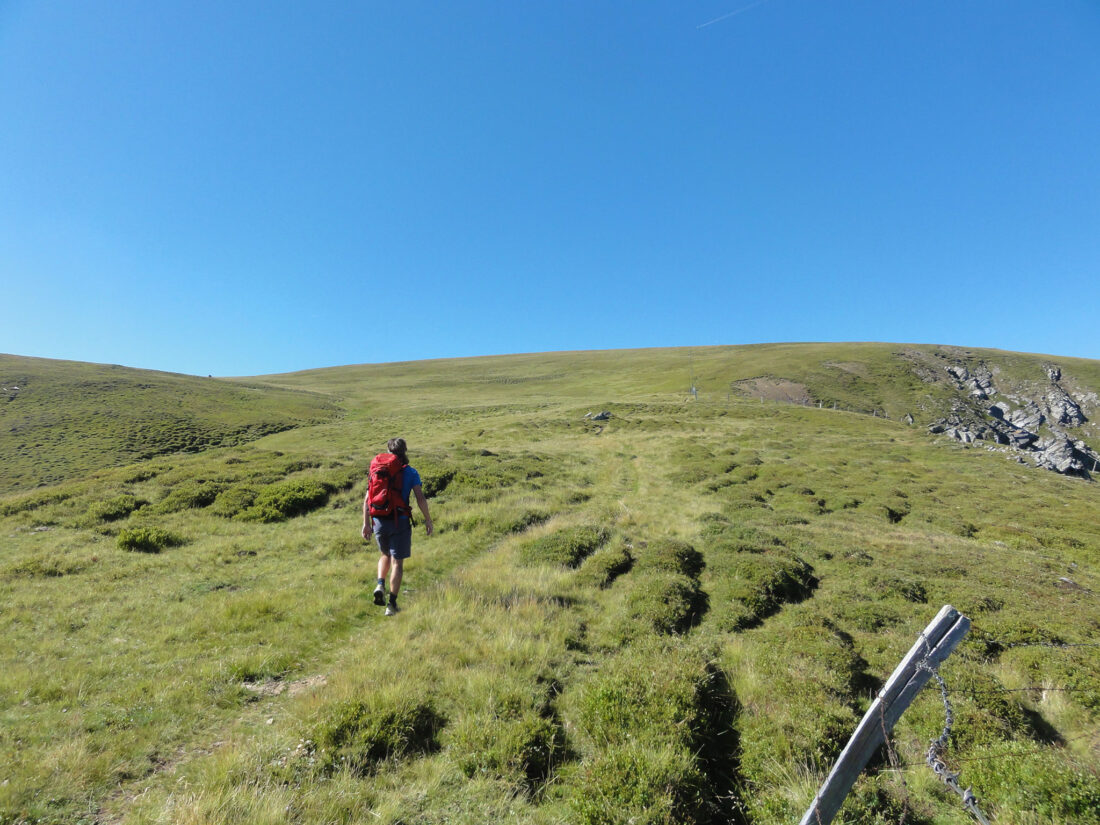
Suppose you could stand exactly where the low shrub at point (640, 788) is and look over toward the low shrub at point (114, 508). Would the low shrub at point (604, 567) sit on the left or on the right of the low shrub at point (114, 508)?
right

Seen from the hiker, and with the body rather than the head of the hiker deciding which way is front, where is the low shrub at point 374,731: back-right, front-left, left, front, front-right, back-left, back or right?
back-right

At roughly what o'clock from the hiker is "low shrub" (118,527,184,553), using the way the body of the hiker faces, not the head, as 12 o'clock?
The low shrub is roughly at 9 o'clock from the hiker.

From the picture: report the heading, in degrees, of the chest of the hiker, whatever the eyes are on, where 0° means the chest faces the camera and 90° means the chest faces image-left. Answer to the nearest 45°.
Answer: approximately 225°

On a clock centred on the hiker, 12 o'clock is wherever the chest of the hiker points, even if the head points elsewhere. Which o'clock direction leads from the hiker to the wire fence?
The wire fence is roughly at 5 o'clock from the hiker.

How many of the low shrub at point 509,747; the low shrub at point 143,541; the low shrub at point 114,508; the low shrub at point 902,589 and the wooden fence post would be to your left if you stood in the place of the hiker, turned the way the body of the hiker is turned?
2

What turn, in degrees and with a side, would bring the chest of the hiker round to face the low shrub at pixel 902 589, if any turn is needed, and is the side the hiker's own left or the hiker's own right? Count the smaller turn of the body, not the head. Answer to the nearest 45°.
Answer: approximately 45° to the hiker's own right

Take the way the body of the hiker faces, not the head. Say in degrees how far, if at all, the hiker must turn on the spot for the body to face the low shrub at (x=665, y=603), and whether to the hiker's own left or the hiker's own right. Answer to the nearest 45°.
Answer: approximately 45° to the hiker's own right

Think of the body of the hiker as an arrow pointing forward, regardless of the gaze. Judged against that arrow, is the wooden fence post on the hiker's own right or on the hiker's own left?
on the hiker's own right
